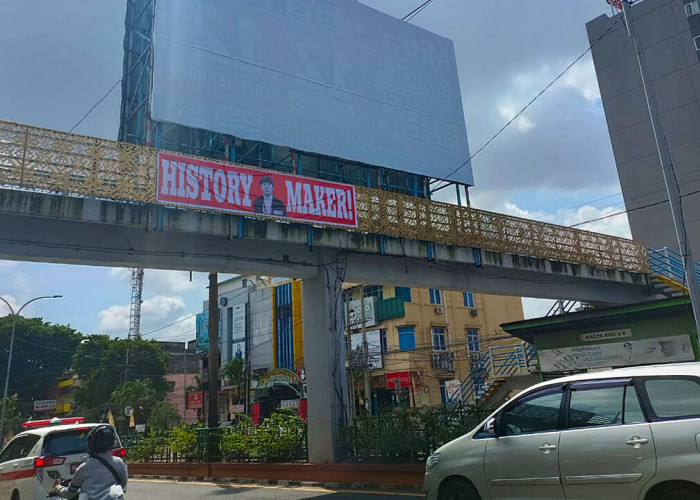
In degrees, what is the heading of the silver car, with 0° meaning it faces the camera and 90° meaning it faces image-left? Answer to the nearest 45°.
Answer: approximately 90°

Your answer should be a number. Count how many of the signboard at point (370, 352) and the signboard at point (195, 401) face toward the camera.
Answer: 2

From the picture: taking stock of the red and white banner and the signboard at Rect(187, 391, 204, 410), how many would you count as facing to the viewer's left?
0

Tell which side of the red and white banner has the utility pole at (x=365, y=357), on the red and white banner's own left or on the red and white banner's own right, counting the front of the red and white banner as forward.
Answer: on the red and white banner's own left

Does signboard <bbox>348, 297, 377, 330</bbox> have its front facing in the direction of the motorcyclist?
yes

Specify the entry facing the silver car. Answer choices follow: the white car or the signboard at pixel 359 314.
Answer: the signboard

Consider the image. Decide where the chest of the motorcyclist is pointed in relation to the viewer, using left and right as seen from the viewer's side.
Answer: facing away from the viewer and to the left of the viewer

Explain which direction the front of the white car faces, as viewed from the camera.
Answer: facing away from the viewer and to the left of the viewer

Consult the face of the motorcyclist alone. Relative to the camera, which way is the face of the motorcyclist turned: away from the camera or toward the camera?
away from the camera
